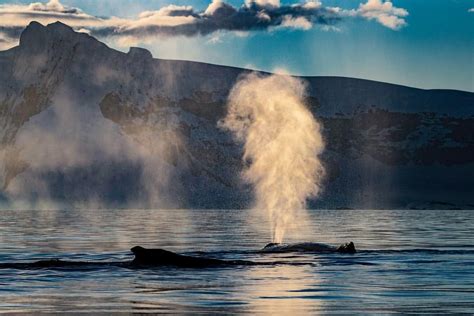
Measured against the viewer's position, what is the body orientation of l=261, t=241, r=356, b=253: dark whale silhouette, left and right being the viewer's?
facing to the left of the viewer

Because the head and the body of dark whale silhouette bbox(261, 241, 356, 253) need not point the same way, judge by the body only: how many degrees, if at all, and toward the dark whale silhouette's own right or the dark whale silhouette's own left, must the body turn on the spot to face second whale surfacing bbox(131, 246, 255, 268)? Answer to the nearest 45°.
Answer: approximately 45° to the dark whale silhouette's own left
